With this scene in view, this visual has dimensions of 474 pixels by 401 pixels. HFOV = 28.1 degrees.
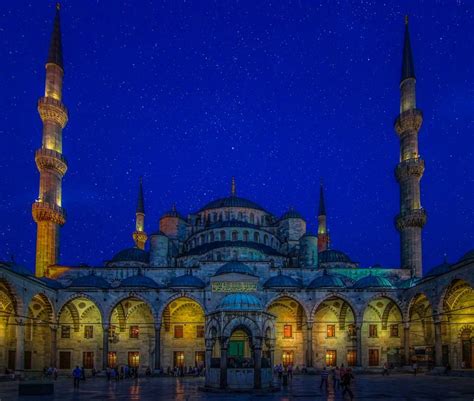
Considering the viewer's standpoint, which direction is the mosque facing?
facing the viewer
